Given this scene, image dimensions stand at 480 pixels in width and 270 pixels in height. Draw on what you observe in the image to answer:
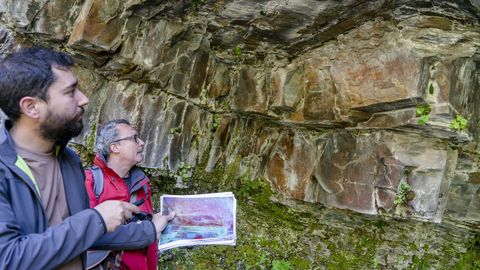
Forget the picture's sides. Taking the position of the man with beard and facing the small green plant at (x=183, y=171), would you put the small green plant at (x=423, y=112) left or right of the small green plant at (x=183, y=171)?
right

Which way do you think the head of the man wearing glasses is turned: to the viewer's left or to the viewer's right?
to the viewer's right

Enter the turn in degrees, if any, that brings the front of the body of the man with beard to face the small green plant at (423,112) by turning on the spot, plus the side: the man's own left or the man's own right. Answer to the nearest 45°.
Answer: approximately 45° to the man's own left

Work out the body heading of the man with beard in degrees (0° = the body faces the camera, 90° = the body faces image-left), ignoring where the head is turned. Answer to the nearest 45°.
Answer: approximately 315°

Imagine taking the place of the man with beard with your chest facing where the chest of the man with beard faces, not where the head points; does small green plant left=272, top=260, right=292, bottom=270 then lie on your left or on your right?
on your left

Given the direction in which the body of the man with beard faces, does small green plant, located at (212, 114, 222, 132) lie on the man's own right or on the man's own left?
on the man's own left

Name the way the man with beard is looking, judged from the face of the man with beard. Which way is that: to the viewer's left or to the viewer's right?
to the viewer's right
